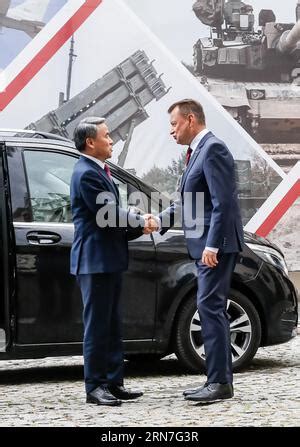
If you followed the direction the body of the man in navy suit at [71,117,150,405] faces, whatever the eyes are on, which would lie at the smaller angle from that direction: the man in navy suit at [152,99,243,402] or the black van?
the man in navy suit

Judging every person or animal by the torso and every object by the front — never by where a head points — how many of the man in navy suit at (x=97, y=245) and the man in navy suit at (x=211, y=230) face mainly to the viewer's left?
1

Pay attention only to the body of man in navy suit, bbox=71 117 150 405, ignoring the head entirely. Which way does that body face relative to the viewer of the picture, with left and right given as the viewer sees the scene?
facing to the right of the viewer

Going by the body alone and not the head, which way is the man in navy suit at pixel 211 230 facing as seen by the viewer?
to the viewer's left

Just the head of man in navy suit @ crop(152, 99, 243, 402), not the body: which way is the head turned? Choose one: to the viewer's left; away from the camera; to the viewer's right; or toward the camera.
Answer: to the viewer's left

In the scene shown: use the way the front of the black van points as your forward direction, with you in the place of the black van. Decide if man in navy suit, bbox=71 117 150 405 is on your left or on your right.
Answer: on your right

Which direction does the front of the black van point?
to the viewer's right

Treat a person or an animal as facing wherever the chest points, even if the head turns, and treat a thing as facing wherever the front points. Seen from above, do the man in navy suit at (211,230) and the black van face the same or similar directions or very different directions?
very different directions

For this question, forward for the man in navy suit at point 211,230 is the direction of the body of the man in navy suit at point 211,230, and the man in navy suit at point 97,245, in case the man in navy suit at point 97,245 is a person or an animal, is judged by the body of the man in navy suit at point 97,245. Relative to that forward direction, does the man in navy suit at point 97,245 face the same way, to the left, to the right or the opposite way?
the opposite way

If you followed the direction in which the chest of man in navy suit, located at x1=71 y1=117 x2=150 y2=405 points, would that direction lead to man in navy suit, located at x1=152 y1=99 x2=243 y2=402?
yes

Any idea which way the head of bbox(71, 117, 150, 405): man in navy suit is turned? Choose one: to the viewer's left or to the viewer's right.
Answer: to the viewer's right
